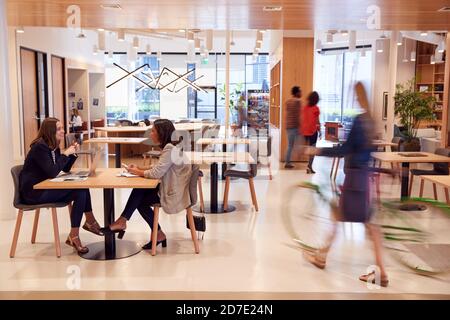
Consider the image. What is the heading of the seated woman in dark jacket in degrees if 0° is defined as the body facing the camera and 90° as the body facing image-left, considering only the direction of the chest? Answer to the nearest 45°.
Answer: approximately 270°

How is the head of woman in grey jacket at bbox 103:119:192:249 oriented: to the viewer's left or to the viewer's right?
to the viewer's left

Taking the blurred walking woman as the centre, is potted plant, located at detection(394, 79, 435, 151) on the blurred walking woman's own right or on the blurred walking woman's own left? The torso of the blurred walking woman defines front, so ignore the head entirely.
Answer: on the blurred walking woman's own right

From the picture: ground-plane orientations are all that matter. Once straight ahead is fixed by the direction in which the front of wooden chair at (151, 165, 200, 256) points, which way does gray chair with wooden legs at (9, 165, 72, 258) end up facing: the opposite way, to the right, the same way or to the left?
the opposite way

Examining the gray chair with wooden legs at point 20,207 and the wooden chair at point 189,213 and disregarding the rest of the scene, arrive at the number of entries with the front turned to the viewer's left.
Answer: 1

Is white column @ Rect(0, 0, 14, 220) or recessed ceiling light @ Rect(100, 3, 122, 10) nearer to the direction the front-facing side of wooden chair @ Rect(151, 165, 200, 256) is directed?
the white column

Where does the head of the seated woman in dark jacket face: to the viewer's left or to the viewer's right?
to the viewer's right

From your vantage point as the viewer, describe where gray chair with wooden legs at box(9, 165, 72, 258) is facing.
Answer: facing to the right of the viewer

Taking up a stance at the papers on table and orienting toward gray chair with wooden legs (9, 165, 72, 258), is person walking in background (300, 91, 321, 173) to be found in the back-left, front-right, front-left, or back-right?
back-right

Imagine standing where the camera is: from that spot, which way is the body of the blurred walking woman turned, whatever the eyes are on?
to the viewer's left

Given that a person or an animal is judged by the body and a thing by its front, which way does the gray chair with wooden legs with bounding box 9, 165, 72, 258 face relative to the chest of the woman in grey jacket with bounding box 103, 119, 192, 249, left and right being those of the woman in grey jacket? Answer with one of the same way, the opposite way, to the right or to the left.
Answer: the opposite way

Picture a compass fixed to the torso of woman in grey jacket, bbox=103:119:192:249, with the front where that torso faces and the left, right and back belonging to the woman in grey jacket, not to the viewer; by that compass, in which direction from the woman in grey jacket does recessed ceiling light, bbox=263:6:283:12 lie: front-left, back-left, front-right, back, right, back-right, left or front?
back-right

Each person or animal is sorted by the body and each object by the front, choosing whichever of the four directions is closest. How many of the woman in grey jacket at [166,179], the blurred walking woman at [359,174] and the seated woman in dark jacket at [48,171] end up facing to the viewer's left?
2

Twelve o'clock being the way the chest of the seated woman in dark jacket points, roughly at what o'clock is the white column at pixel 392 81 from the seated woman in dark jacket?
The white column is roughly at 11 o'clock from the seated woman in dark jacket.

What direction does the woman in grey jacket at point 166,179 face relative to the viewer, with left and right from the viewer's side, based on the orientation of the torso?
facing to the left of the viewer
